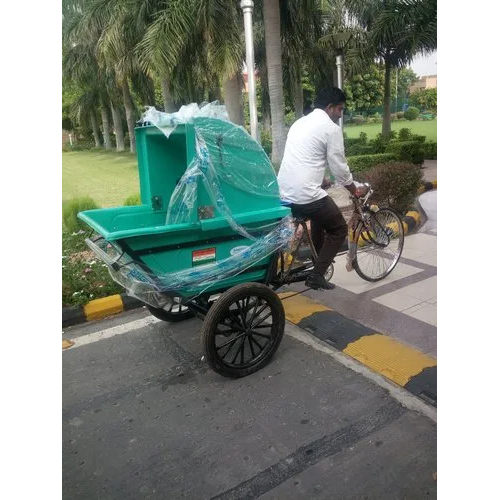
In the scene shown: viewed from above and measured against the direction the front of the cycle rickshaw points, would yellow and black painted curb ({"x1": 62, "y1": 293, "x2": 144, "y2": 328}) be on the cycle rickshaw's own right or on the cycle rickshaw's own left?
on the cycle rickshaw's own left

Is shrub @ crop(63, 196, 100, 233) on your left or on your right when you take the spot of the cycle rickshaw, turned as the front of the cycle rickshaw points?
on your left

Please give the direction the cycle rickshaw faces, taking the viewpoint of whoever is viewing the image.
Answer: facing away from the viewer and to the right of the viewer

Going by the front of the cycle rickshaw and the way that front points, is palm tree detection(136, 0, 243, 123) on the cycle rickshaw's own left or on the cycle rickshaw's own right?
on the cycle rickshaw's own left

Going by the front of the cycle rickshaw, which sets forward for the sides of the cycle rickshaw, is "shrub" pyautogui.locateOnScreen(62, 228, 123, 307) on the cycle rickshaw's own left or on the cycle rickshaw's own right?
on the cycle rickshaw's own left

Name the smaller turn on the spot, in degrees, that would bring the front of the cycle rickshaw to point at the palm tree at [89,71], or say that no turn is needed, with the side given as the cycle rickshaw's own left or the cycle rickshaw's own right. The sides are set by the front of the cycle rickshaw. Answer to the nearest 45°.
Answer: approximately 45° to the cycle rickshaw's own left
